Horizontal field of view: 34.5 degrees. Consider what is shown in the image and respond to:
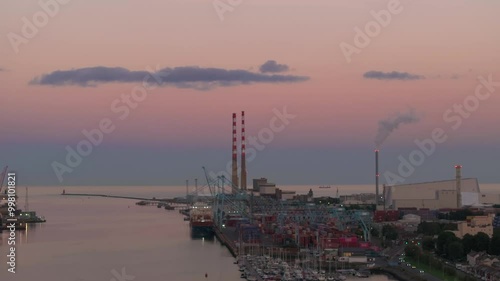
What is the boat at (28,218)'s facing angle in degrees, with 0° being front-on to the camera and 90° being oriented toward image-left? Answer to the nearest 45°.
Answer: approximately 270°

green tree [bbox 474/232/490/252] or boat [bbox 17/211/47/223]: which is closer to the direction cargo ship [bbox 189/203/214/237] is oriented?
the boat

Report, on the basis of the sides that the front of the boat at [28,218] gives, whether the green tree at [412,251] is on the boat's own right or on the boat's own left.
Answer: on the boat's own right

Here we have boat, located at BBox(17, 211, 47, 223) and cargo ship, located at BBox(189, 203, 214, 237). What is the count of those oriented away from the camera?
1

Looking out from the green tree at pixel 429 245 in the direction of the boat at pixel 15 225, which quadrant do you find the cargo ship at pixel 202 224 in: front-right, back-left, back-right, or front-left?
front-right

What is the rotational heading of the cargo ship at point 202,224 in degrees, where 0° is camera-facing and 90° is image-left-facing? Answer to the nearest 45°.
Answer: approximately 180°

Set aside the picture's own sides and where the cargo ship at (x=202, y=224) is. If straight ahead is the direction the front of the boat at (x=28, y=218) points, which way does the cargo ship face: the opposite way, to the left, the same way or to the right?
to the left

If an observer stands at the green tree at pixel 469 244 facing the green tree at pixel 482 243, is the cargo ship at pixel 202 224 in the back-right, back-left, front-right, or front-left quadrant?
back-left

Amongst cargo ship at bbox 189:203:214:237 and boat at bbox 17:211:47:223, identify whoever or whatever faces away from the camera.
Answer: the cargo ship

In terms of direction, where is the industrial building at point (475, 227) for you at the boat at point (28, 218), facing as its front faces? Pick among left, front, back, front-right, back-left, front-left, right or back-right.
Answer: front-right

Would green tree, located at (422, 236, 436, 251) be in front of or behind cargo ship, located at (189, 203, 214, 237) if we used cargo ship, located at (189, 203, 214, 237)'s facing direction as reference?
behind

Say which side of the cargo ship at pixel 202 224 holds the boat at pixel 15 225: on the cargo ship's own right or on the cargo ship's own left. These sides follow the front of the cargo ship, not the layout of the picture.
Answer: on the cargo ship's own left

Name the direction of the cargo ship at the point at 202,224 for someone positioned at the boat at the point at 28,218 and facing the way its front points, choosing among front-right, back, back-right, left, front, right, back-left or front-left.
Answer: front-right
